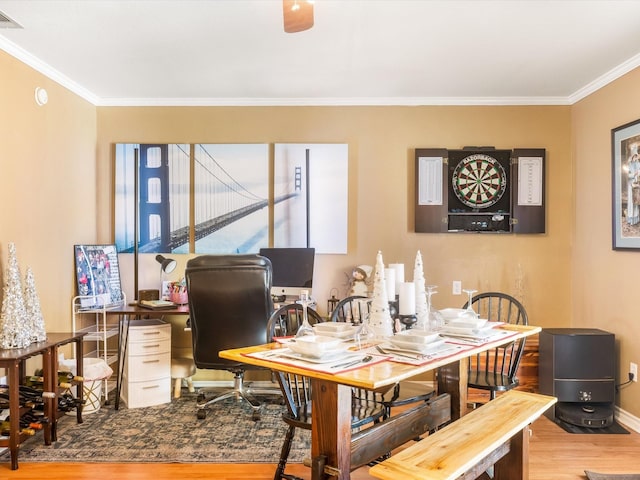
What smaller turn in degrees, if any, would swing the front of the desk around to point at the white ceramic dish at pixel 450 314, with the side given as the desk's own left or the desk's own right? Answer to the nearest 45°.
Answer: approximately 45° to the desk's own left

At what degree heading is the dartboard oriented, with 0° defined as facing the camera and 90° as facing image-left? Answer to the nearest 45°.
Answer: approximately 0°

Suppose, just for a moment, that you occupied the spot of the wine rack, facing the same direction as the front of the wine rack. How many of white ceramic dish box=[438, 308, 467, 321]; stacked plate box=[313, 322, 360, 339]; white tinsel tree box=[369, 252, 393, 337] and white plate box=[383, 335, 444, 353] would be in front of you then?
4

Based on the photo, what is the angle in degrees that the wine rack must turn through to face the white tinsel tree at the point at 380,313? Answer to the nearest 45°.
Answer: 0° — it already faces it

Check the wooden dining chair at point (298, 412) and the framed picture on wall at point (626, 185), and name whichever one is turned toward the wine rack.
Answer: the framed picture on wall

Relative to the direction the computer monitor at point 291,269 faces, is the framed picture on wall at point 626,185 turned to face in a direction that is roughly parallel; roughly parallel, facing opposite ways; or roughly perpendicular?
roughly perpendicular

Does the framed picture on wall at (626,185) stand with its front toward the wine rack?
yes

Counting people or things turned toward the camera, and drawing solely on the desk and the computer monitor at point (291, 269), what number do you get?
2

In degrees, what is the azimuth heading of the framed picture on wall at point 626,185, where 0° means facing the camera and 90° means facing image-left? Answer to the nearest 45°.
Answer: approximately 45°
